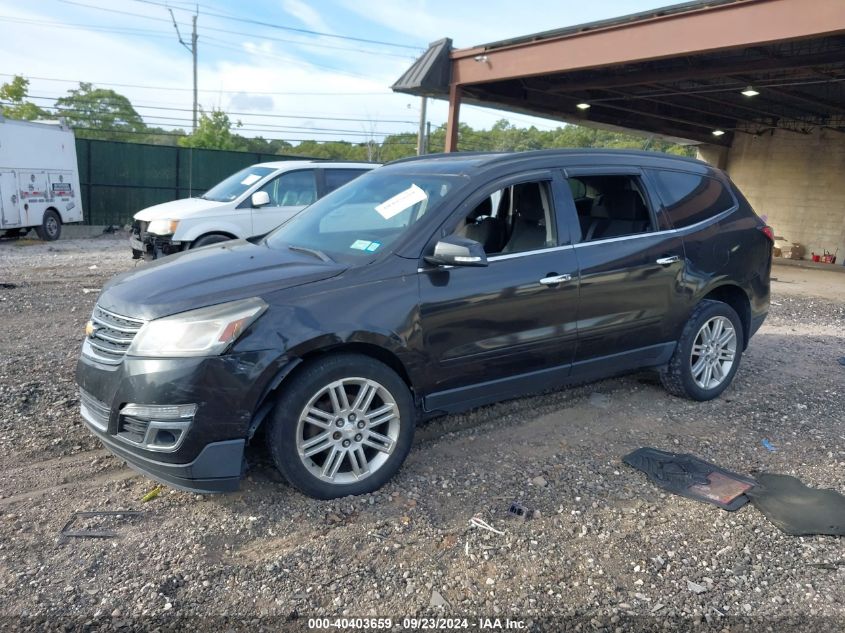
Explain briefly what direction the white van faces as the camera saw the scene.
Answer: facing the viewer and to the left of the viewer

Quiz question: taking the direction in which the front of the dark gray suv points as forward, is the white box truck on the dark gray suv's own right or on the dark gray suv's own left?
on the dark gray suv's own right

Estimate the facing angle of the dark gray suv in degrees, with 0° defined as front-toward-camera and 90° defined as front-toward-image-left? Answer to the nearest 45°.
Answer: approximately 45°

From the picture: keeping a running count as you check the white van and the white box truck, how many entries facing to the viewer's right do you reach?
0

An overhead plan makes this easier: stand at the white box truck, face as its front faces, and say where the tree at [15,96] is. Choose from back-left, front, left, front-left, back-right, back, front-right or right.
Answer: back-right

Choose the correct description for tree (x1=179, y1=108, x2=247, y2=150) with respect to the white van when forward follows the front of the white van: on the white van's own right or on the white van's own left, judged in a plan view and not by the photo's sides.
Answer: on the white van's own right

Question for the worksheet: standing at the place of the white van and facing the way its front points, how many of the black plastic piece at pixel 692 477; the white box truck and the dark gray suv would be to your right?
1

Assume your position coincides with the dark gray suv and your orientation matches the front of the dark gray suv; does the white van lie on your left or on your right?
on your right
